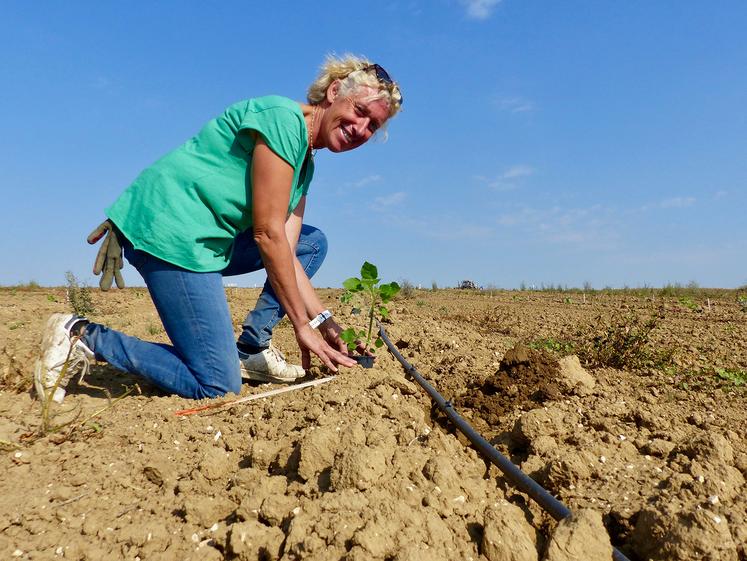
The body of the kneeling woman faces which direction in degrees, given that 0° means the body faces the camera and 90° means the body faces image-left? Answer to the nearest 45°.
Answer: approximately 270°

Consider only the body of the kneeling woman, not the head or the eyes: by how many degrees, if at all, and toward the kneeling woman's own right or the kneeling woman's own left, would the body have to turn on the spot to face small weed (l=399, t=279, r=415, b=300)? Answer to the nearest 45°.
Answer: approximately 45° to the kneeling woman's own left

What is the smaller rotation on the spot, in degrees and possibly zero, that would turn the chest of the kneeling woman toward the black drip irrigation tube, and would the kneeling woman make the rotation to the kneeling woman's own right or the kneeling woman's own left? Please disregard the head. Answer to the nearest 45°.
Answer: approximately 45° to the kneeling woman's own right

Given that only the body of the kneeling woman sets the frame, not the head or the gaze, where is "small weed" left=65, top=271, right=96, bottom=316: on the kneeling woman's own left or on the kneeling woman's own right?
on the kneeling woman's own left

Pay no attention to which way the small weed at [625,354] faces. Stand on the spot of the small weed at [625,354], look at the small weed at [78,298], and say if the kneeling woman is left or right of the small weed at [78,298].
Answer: left

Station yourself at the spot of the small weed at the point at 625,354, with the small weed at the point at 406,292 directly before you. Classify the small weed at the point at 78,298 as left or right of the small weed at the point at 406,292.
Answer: left

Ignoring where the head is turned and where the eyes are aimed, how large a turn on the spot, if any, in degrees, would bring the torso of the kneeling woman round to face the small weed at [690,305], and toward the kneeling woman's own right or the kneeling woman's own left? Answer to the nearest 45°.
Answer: approximately 45° to the kneeling woman's own left

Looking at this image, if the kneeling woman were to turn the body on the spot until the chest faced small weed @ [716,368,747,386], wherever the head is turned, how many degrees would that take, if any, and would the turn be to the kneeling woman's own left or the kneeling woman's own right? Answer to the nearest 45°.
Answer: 0° — they already face it
